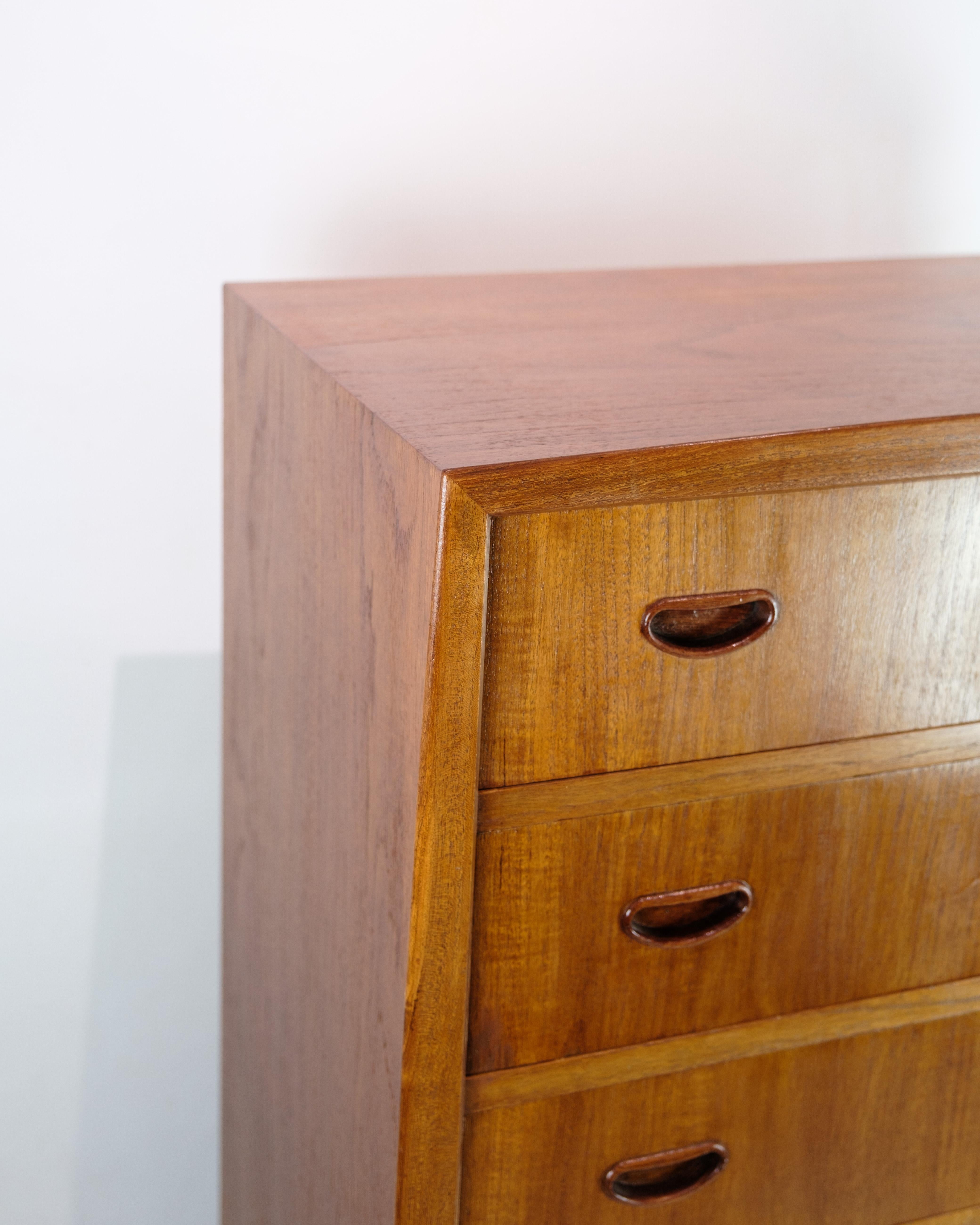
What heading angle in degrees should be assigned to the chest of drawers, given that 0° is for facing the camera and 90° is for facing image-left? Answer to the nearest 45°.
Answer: approximately 315°
